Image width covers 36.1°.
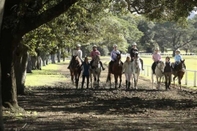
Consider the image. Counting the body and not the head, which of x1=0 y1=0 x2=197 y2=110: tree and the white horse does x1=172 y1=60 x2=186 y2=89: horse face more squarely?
the tree

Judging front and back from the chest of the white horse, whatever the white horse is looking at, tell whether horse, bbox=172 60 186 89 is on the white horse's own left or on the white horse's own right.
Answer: on the white horse's own left

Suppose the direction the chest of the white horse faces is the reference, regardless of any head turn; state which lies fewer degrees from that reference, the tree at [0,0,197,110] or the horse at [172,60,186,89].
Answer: the tree

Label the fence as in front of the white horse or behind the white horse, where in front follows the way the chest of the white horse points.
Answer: behind

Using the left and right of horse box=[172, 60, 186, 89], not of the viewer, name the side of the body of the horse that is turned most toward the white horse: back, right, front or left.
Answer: right

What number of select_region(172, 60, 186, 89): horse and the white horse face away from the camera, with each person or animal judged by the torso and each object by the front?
0

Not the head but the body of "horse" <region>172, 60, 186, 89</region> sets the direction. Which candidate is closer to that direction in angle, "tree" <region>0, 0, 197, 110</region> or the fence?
the tree

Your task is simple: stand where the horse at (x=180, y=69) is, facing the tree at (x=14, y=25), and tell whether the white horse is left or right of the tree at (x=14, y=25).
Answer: right

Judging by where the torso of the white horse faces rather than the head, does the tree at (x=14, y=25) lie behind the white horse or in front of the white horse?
in front
